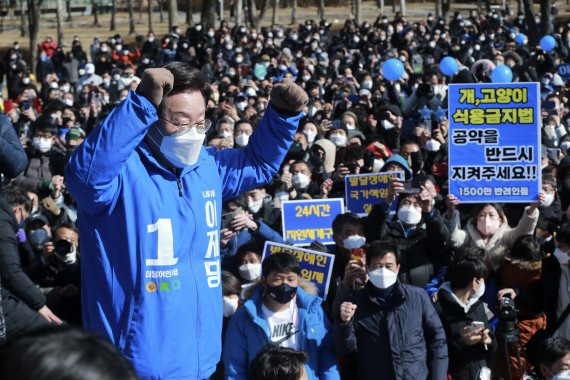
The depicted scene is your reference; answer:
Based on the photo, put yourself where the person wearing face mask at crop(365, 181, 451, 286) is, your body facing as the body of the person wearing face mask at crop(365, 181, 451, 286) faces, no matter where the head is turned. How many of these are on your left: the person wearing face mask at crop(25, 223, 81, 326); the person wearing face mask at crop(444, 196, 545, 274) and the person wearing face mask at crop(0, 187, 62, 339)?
1

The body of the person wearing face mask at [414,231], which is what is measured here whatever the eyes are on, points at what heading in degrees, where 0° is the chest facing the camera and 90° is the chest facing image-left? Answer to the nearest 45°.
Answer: approximately 0°

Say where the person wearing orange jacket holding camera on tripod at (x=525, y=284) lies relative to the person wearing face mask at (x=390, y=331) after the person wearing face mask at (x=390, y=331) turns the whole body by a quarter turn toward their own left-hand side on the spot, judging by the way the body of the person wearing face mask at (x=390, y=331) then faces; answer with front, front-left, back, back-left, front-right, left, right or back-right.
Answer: front-left

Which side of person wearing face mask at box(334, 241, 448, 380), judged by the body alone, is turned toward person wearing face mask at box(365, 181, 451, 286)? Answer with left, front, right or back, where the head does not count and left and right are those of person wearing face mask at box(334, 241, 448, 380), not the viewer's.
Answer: back

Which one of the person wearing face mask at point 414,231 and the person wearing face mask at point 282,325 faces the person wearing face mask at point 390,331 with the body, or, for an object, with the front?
the person wearing face mask at point 414,231

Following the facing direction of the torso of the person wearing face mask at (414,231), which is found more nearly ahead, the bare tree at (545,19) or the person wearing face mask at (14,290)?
the person wearing face mask

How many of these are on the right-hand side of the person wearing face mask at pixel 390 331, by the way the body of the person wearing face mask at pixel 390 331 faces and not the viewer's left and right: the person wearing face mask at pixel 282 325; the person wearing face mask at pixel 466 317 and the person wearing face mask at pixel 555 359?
1
